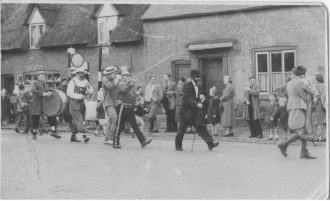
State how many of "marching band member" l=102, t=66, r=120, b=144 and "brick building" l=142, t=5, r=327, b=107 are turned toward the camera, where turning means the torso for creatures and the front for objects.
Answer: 1

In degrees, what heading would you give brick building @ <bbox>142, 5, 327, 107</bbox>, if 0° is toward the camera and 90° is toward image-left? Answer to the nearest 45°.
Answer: approximately 0°

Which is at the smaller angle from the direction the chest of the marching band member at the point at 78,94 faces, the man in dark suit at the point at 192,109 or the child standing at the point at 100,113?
the man in dark suit

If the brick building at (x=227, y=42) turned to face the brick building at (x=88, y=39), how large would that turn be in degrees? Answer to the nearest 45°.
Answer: approximately 135° to its right

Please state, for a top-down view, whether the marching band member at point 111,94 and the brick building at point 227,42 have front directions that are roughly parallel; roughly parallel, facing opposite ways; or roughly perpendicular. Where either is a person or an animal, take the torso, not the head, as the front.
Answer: roughly perpendicular

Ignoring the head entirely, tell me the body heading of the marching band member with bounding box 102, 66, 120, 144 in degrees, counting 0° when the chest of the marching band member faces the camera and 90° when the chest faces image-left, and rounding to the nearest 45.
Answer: approximately 270°
